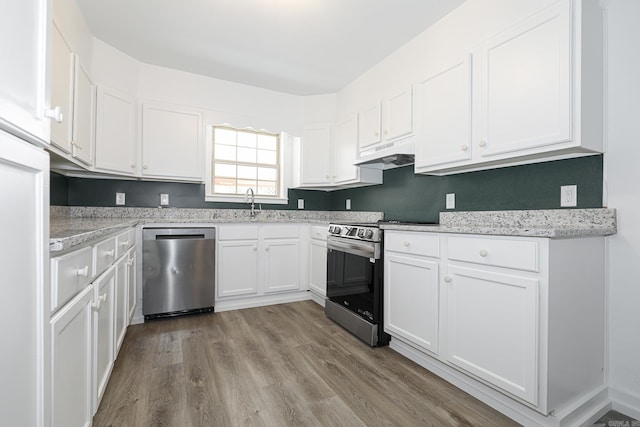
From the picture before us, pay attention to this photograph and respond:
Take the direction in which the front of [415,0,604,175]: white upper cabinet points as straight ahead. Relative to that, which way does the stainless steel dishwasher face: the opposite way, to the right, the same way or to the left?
to the left

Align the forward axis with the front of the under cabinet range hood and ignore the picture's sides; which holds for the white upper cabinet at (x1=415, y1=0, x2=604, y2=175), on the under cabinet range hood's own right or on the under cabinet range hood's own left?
on the under cabinet range hood's own left

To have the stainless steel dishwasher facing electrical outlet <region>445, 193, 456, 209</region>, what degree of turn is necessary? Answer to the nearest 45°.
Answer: approximately 45° to its left

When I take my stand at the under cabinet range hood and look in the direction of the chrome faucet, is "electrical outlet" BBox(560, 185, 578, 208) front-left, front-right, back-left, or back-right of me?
back-left

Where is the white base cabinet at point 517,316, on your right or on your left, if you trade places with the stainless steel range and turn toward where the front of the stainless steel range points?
on your left

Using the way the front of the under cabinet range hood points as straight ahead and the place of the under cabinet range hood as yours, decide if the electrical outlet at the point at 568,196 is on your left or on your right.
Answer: on your left

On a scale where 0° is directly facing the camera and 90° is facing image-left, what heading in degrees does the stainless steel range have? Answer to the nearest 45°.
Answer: approximately 45°

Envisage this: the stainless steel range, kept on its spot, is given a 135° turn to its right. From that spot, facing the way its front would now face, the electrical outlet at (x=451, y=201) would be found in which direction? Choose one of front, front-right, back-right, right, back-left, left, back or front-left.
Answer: right

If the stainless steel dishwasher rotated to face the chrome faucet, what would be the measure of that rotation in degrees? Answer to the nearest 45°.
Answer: approximately 135° to its left
